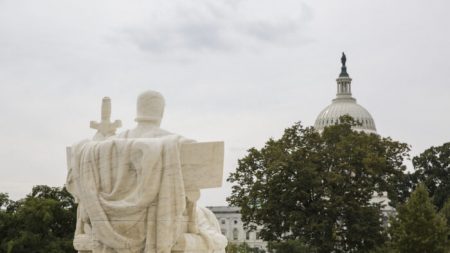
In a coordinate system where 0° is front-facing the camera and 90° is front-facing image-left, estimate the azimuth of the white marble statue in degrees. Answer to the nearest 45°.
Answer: approximately 225°

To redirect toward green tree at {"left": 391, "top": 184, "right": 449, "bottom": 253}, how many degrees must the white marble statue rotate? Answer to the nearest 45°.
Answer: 0° — it already faces it

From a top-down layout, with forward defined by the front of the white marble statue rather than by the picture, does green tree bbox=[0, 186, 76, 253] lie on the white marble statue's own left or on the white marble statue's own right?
on the white marble statue's own left
